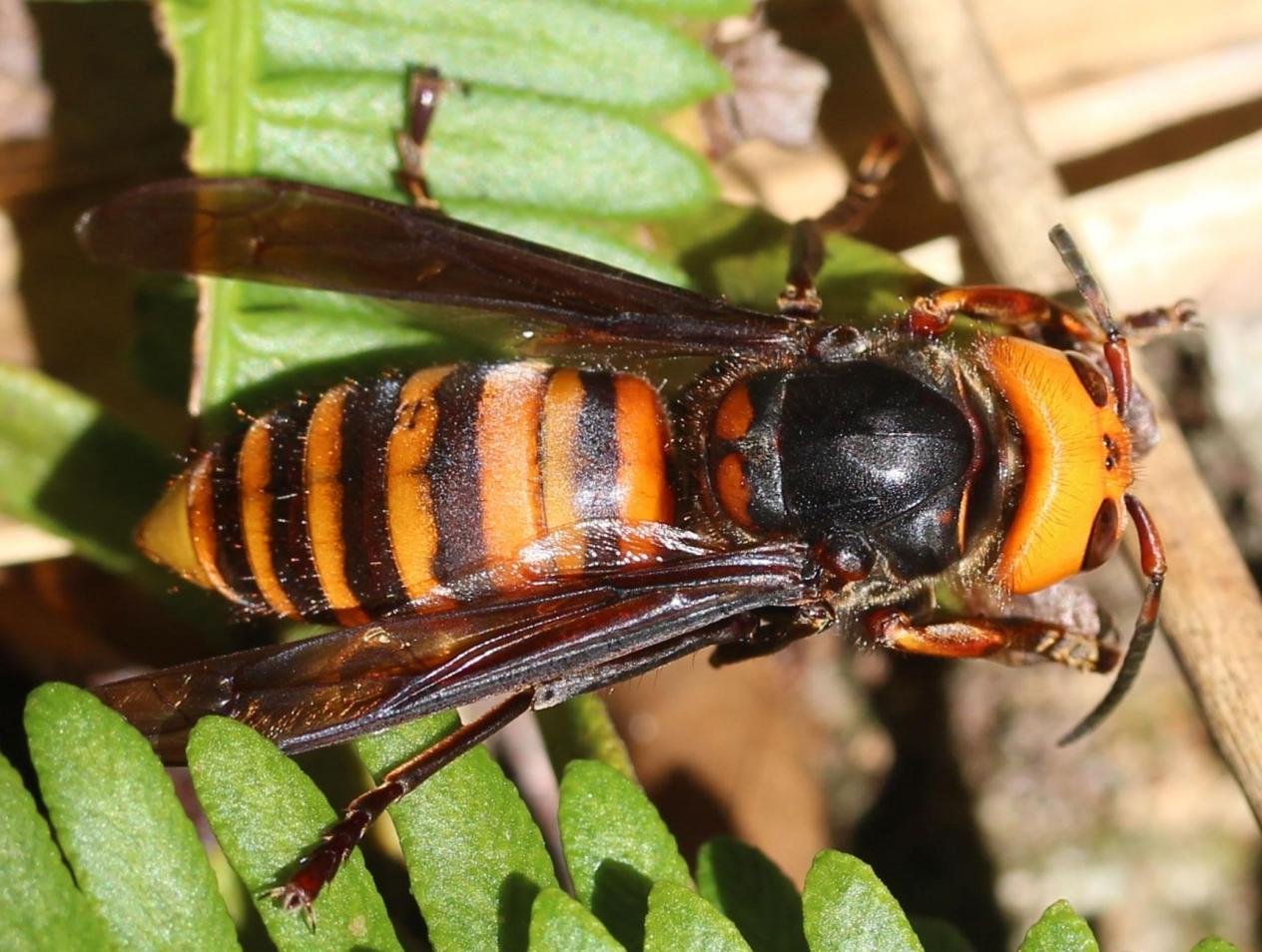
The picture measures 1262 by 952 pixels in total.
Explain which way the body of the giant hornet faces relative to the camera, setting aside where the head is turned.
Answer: to the viewer's right
